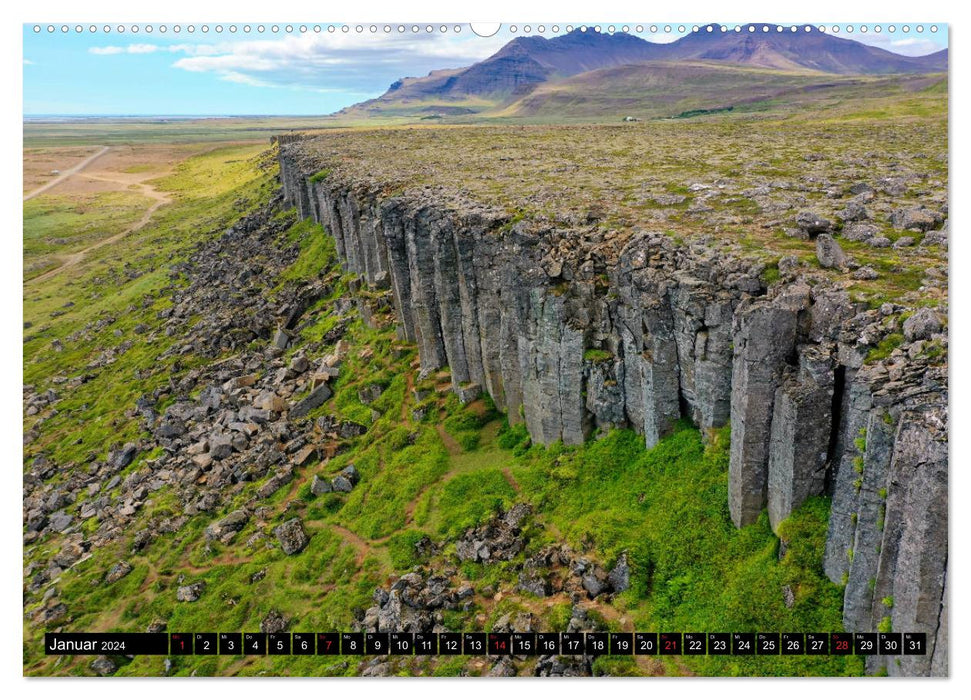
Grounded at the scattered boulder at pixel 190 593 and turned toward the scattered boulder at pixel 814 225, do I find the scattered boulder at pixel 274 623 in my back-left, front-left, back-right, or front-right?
front-right

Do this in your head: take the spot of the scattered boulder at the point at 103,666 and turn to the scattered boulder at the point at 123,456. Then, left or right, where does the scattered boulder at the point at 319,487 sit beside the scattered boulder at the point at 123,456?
right
